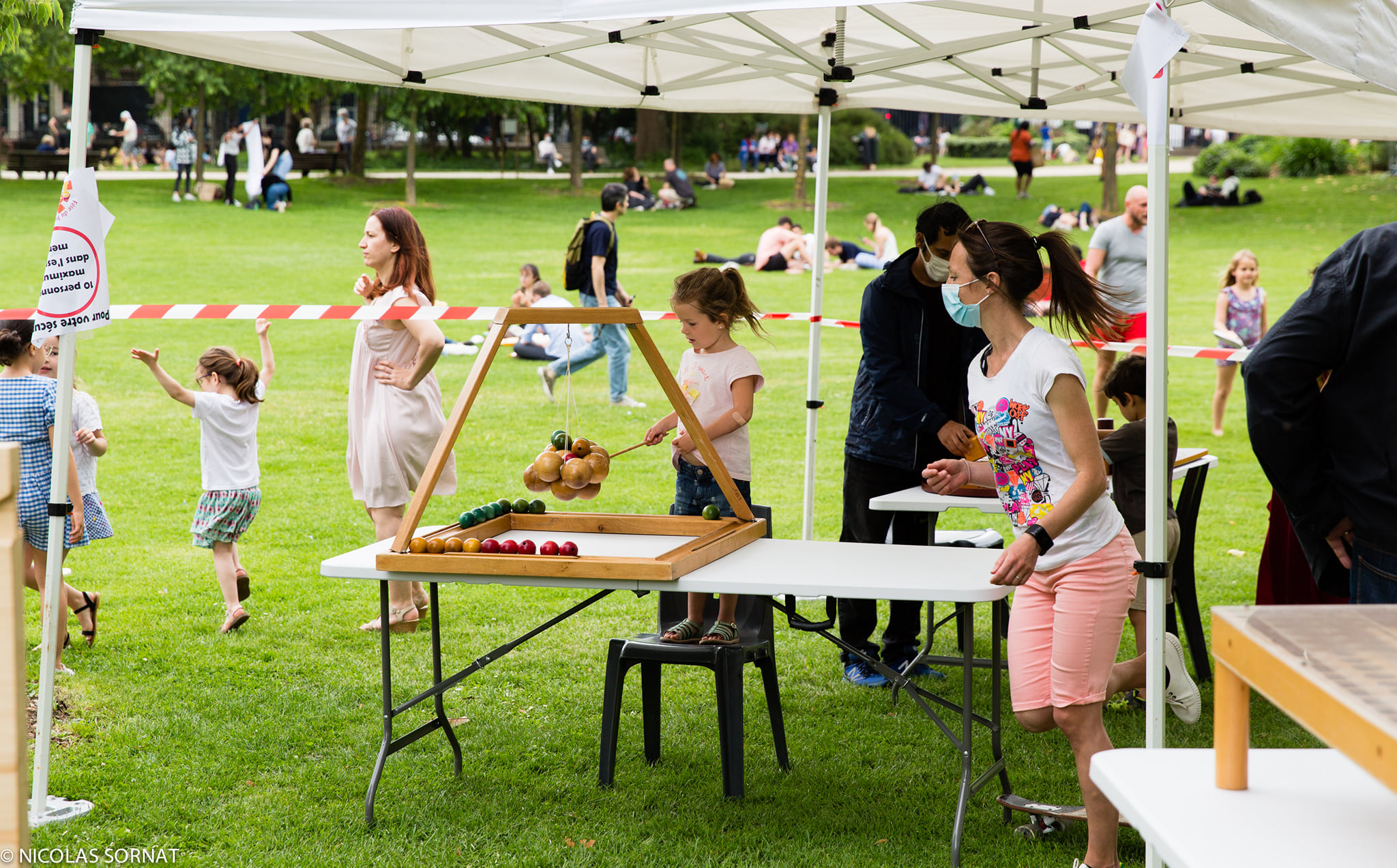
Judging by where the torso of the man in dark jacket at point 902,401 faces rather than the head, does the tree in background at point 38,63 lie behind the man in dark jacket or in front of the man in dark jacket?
behind

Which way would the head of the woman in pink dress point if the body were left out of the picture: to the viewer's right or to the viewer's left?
to the viewer's left

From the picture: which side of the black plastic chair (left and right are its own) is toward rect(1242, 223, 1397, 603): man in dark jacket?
left

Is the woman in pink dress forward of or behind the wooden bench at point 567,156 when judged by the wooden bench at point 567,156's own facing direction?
forward

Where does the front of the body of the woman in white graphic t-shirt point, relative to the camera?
to the viewer's left
